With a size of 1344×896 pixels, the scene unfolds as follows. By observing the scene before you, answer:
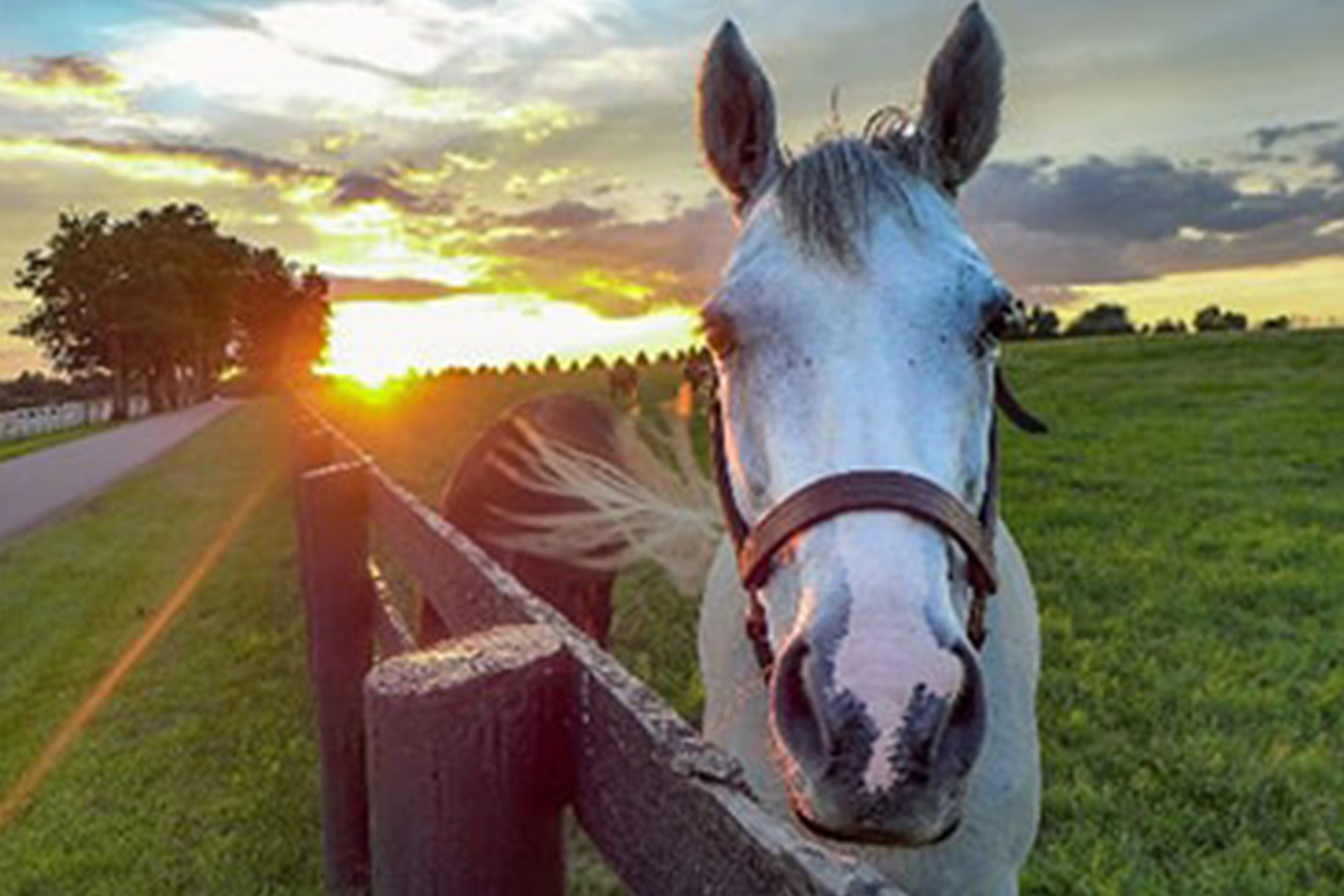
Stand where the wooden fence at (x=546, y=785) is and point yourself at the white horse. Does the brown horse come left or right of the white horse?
left

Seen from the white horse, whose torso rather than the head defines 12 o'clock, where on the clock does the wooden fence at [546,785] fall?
The wooden fence is roughly at 1 o'clock from the white horse.

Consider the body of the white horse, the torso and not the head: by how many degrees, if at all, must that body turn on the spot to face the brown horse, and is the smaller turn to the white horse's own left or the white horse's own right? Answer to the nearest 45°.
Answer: approximately 135° to the white horse's own right

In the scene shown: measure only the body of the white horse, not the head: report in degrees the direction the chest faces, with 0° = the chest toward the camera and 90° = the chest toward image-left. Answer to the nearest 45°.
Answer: approximately 0°

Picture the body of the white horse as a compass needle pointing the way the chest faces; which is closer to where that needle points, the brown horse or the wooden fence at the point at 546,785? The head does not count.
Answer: the wooden fence
